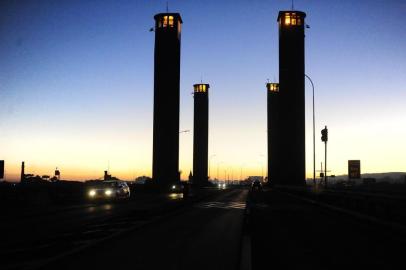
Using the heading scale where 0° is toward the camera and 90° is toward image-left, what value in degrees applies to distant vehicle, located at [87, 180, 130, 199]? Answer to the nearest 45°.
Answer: approximately 45°

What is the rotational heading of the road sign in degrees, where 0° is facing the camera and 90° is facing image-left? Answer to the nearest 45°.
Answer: approximately 0°

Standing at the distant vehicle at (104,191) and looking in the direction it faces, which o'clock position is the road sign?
The road sign is roughly at 8 o'clock from the distant vehicle.
